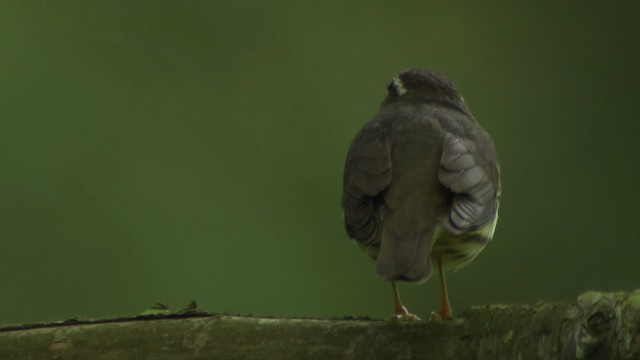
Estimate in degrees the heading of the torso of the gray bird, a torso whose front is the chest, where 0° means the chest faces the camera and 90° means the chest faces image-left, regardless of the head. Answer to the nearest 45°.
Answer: approximately 180°
